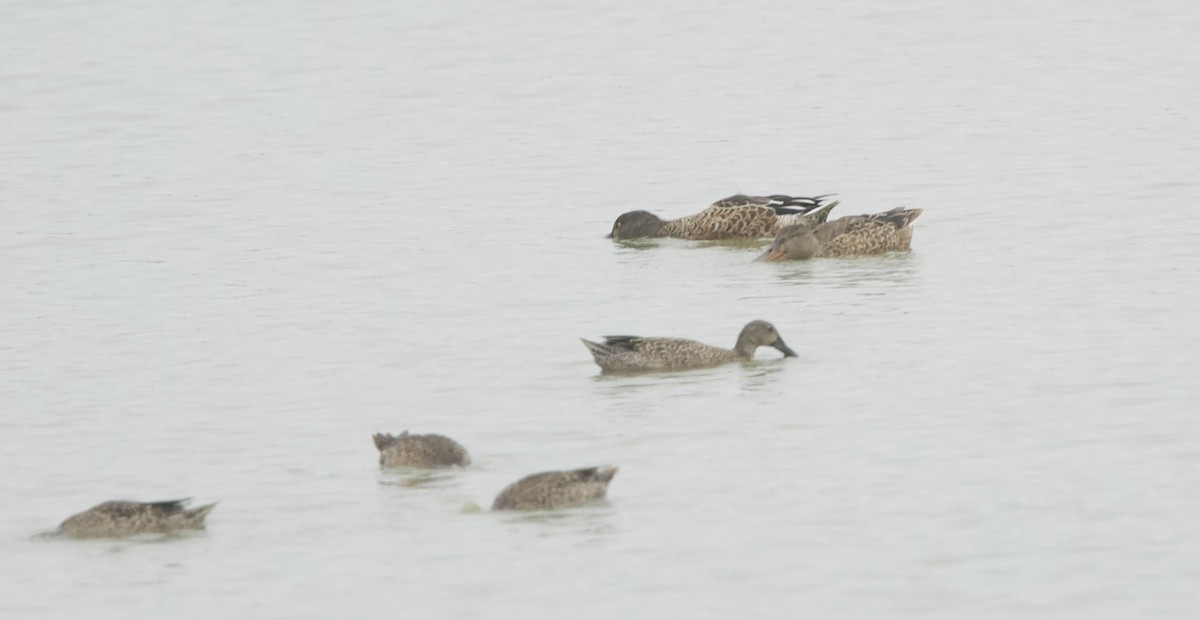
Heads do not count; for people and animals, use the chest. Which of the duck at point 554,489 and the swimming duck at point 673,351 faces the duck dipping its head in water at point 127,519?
the duck

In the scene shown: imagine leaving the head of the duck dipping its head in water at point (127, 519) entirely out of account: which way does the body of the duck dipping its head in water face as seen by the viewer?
to the viewer's left

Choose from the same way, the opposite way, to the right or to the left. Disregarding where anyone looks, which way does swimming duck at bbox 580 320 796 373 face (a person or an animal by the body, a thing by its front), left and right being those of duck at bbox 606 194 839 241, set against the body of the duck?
the opposite way

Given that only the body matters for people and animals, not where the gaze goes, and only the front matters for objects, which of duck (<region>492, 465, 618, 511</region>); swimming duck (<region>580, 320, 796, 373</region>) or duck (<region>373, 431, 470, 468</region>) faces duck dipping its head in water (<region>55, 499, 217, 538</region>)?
duck (<region>492, 465, 618, 511</region>)

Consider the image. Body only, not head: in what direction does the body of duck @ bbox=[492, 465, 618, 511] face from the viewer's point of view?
to the viewer's left

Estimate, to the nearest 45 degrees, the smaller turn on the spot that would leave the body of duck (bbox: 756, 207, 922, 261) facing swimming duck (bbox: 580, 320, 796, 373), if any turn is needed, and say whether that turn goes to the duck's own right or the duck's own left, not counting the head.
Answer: approximately 90° to the duck's own left

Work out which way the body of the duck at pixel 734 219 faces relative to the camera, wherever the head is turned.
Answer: to the viewer's left

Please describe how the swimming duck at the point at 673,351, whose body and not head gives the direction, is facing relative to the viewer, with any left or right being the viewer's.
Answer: facing to the right of the viewer

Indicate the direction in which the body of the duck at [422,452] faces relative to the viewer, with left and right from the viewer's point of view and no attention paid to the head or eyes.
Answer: facing to the right of the viewer

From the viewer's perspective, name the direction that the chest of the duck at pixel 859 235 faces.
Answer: to the viewer's left

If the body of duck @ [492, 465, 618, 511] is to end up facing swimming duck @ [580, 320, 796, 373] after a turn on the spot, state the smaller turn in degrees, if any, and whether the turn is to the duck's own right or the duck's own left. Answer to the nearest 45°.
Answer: approximately 90° to the duck's own right

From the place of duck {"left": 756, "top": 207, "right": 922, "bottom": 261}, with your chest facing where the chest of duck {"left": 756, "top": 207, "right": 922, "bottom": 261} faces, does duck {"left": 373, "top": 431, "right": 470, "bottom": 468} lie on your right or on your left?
on your left

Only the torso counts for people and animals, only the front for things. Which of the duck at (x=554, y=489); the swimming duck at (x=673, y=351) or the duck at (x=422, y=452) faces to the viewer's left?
the duck at (x=554, y=489)

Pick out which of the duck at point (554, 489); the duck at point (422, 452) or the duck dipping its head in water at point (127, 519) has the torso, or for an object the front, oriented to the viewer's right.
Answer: the duck at point (422, 452)

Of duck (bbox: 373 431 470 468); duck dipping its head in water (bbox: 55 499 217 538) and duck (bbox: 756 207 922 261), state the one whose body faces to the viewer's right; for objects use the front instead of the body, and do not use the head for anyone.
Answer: duck (bbox: 373 431 470 468)
